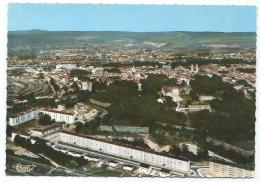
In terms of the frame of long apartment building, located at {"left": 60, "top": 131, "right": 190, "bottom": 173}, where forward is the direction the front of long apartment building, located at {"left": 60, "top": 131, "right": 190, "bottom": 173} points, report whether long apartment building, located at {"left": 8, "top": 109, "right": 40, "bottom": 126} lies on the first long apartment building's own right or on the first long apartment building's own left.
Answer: on the first long apartment building's own right

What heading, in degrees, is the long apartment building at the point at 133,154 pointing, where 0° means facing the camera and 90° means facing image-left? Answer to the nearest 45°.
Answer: approximately 45°

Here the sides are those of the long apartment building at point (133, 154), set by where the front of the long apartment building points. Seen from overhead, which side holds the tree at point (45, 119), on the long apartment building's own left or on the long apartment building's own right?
on the long apartment building's own right

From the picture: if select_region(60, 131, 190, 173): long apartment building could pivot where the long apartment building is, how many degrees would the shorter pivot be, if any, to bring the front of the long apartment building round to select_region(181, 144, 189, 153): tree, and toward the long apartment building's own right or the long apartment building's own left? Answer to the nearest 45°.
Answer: approximately 135° to the long apartment building's own left

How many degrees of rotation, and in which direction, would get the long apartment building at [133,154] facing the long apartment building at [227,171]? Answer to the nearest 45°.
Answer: approximately 135° to its left
